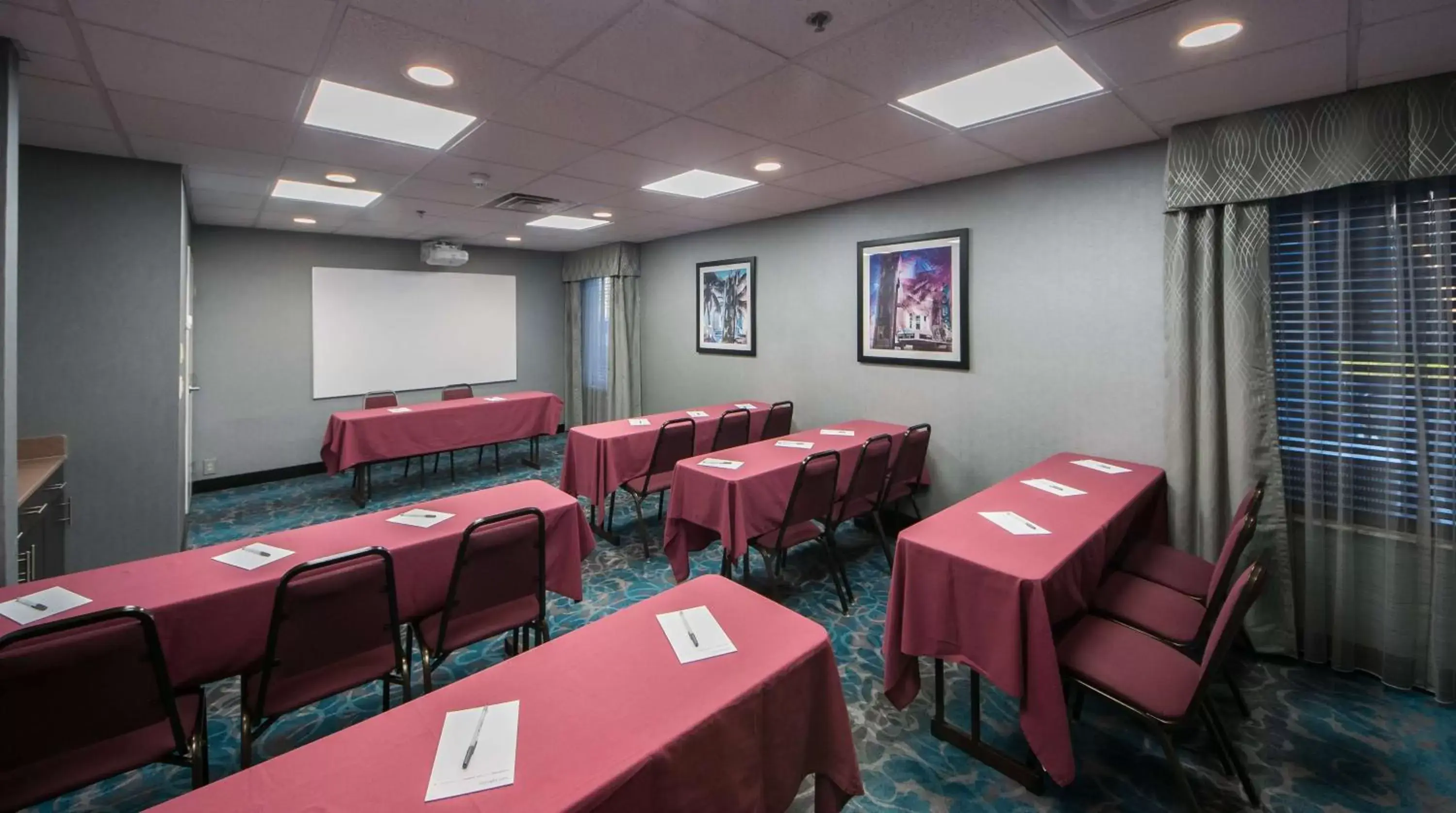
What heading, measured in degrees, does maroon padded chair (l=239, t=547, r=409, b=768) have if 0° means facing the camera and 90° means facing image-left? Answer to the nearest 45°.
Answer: approximately 135°

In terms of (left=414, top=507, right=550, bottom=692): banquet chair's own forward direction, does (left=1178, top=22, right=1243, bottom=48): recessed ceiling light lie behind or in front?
behind

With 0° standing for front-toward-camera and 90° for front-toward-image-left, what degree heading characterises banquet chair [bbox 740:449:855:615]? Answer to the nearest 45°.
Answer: approximately 135°

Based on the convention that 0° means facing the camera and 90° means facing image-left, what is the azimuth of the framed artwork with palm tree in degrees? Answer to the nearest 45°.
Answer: approximately 45°

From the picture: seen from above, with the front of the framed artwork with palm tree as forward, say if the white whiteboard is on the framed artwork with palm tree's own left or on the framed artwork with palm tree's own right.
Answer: on the framed artwork with palm tree's own right

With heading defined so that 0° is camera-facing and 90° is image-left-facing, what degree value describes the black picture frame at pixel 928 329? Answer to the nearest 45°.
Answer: approximately 45°

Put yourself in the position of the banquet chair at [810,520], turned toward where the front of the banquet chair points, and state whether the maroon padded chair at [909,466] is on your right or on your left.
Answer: on your right

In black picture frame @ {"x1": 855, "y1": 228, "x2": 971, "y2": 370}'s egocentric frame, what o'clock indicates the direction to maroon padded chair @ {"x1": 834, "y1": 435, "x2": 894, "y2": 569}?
The maroon padded chair is roughly at 11 o'clock from the black picture frame.

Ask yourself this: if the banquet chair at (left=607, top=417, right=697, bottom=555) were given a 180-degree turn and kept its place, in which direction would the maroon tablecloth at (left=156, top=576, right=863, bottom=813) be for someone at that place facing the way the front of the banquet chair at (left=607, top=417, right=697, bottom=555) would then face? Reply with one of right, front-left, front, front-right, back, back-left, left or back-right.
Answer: front-right

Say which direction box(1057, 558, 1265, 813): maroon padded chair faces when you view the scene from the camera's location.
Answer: facing to the left of the viewer
